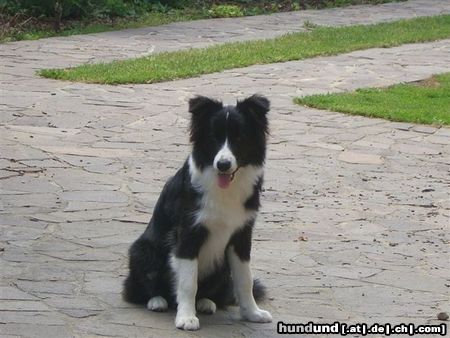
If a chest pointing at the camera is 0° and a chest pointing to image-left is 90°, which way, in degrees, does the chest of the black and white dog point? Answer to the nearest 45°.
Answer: approximately 315°
